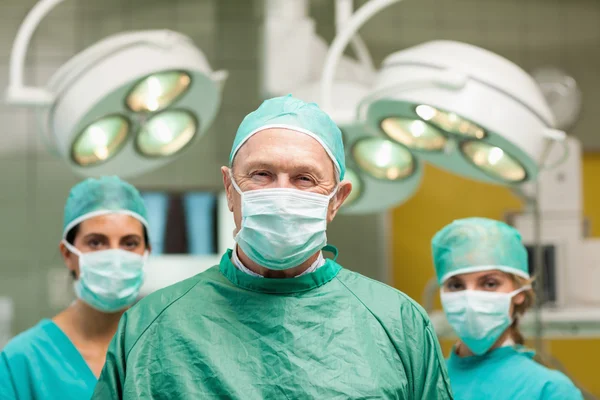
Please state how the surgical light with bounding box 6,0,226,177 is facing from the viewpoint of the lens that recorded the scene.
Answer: facing the viewer and to the right of the viewer

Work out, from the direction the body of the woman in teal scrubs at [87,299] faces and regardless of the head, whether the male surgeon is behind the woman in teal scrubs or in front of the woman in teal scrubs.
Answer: in front

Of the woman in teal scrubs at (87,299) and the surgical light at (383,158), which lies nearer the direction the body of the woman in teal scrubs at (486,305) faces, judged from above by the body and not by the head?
the woman in teal scrubs

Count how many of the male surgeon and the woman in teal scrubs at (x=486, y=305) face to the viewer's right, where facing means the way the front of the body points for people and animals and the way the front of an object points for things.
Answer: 0

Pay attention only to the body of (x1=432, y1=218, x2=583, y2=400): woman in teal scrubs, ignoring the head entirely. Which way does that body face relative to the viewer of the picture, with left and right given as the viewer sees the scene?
facing the viewer and to the left of the viewer

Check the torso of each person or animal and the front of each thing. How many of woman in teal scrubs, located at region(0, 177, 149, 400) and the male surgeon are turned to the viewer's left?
0

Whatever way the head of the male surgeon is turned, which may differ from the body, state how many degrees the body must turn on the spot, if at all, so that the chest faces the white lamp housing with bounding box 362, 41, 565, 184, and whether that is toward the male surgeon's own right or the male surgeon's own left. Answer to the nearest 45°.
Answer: approximately 135° to the male surgeon's own left
